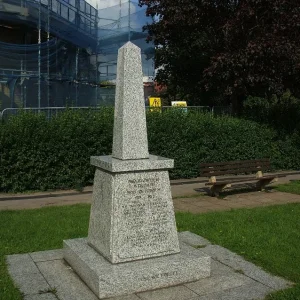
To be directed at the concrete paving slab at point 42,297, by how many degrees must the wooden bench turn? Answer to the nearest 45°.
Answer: approximately 45° to its right

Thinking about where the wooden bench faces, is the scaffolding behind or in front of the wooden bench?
behind

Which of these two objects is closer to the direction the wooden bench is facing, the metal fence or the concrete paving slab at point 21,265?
the concrete paving slab

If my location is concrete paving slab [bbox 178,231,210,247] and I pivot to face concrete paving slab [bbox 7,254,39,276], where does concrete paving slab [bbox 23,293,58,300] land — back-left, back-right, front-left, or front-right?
front-left

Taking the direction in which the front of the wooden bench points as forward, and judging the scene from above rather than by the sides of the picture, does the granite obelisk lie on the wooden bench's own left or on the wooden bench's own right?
on the wooden bench's own right

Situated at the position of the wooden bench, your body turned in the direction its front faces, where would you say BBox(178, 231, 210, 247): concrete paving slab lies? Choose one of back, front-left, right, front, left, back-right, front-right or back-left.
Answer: front-right

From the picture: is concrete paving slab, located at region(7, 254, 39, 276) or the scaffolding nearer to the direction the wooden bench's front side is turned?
the concrete paving slab

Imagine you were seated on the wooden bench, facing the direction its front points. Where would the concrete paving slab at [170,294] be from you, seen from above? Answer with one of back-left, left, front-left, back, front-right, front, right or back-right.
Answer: front-right

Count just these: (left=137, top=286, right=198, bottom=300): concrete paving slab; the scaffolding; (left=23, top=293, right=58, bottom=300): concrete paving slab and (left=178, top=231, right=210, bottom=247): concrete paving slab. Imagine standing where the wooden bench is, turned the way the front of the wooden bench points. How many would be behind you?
1

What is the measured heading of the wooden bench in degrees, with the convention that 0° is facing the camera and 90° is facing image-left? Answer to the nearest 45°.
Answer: approximately 315°

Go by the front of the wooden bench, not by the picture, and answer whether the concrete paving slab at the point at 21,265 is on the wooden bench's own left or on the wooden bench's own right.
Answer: on the wooden bench's own right
